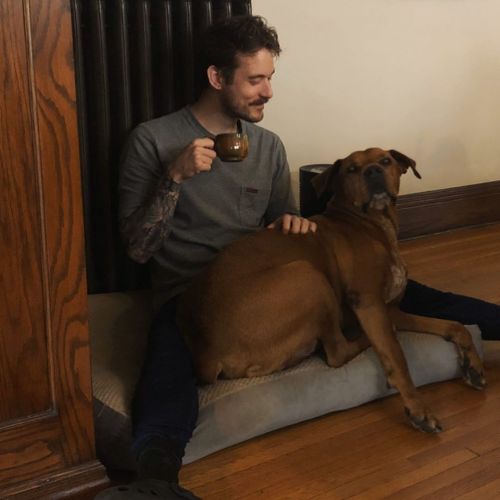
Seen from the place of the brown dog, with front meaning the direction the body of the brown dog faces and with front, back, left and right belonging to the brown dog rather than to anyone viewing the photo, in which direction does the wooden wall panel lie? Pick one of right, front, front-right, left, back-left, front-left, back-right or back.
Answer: back-right

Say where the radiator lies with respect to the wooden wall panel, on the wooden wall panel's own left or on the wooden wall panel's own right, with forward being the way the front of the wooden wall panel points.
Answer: on the wooden wall panel's own left

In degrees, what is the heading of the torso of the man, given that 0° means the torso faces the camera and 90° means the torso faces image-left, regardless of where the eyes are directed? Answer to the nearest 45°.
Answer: approximately 315°
